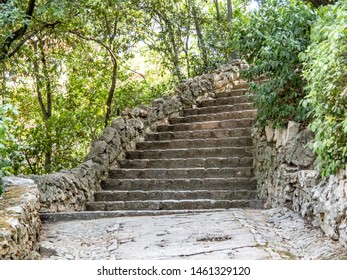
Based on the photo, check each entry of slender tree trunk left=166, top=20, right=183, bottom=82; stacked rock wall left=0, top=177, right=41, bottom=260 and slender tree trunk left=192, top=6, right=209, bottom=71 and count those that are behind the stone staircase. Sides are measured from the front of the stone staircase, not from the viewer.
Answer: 2

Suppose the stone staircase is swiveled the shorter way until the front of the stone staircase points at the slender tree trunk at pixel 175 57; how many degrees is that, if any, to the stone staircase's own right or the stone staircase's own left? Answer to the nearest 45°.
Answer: approximately 180°

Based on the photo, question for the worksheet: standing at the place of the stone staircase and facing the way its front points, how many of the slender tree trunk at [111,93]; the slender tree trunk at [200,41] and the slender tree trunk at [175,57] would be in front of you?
0

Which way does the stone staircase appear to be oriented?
toward the camera

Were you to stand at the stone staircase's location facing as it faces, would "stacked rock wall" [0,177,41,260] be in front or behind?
in front

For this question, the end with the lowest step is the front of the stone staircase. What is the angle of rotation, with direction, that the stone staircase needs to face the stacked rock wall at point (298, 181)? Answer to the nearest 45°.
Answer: approximately 45° to its left

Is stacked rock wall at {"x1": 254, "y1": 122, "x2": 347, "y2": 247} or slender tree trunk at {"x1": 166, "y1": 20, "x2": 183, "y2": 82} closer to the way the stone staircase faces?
the stacked rock wall

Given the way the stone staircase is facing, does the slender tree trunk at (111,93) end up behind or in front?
behind

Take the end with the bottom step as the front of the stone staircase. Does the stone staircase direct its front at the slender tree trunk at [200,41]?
no
